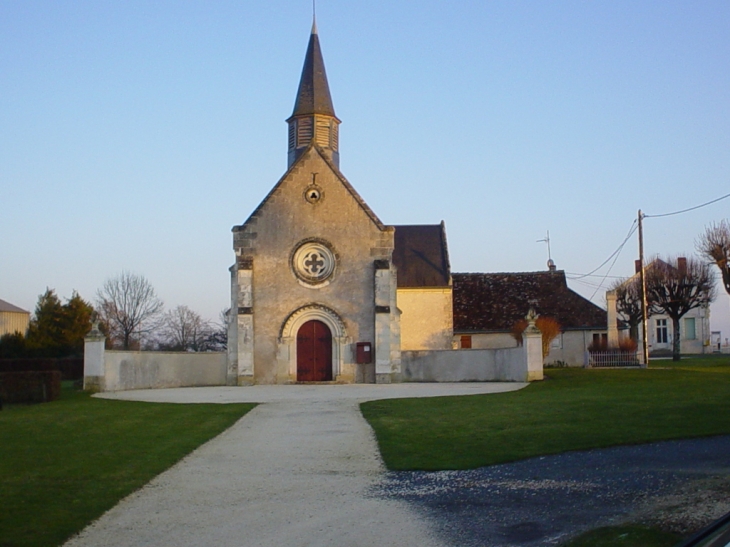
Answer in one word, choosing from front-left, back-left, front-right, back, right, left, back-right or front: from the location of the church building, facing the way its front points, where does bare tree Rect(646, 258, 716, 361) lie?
back-left

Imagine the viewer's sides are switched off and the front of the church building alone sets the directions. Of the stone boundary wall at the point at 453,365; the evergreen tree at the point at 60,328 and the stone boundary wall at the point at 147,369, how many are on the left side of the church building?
1

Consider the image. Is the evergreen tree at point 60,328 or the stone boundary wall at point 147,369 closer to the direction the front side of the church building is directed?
the stone boundary wall

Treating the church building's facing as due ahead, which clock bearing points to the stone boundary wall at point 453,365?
The stone boundary wall is roughly at 9 o'clock from the church building.

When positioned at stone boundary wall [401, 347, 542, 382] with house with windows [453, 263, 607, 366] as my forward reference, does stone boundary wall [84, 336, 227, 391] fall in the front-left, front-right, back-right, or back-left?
back-left

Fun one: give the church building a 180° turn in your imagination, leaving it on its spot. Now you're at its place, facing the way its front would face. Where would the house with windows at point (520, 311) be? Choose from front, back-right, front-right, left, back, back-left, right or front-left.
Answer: front-right

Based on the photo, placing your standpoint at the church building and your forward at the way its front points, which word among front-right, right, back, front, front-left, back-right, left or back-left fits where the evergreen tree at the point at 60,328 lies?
back-right

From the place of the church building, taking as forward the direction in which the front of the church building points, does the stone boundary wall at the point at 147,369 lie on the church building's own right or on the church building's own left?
on the church building's own right

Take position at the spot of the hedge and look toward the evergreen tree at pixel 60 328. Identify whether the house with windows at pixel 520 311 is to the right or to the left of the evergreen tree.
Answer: right

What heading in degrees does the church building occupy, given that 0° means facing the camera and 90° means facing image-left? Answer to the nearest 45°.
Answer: approximately 0°

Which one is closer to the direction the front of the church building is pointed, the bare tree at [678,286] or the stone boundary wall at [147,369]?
the stone boundary wall

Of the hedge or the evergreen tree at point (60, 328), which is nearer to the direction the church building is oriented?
the hedge

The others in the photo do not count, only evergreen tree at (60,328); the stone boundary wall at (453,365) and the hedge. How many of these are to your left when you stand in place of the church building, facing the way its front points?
1
